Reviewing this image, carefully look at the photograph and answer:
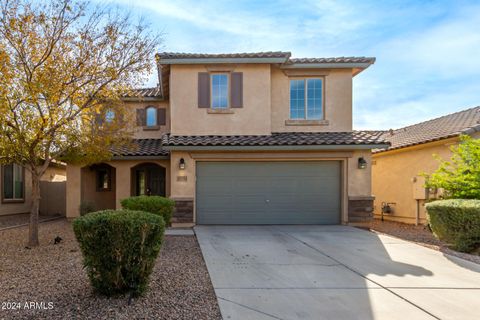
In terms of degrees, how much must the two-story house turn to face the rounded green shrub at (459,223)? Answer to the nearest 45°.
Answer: approximately 45° to its left

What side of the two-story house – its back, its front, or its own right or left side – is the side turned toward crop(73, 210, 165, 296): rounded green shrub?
front

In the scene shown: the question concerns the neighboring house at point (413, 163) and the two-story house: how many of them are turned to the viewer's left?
0

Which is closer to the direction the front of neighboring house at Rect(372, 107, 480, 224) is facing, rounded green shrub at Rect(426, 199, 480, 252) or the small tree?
the rounded green shrub

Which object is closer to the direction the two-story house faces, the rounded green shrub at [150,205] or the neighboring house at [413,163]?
the rounded green shrub

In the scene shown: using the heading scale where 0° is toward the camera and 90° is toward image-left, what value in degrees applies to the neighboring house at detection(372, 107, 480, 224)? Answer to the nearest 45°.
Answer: approximately 315°

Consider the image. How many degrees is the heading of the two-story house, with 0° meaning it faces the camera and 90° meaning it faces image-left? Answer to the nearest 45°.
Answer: approximately 0°
